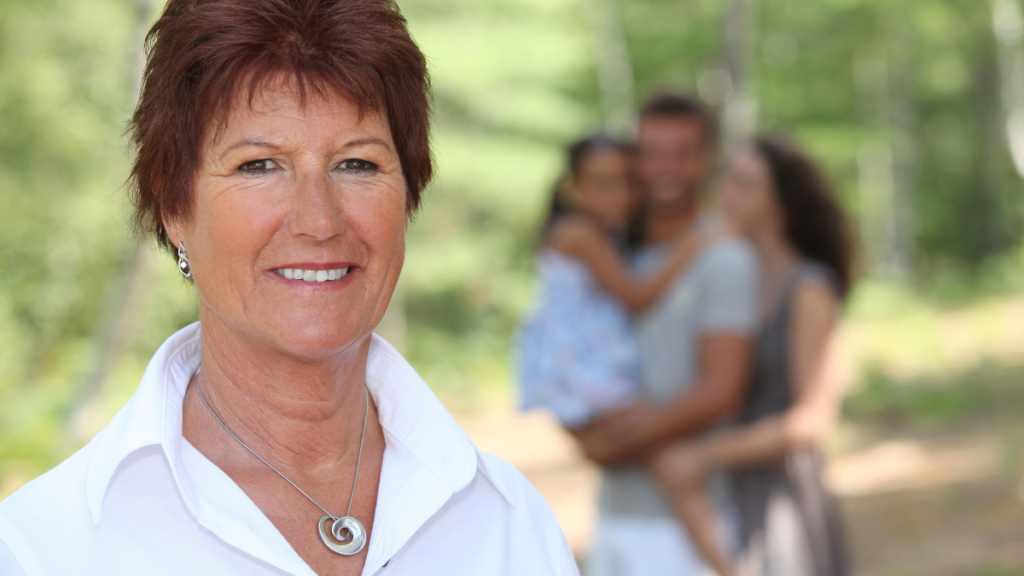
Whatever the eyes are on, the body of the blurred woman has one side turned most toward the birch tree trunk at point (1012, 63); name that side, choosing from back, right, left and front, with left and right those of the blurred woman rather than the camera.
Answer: right

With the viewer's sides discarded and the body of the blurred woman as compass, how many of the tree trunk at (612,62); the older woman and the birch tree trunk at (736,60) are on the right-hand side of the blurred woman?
2

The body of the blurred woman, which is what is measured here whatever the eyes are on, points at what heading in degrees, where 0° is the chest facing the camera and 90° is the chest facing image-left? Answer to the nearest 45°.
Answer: approximately 90°

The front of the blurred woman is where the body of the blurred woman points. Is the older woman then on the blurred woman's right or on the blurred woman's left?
on the blurred woman's left

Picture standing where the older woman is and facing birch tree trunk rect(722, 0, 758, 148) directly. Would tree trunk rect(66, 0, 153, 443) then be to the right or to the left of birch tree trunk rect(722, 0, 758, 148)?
left

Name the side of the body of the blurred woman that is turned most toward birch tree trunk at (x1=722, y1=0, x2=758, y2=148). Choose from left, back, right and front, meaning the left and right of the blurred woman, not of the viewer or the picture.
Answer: right

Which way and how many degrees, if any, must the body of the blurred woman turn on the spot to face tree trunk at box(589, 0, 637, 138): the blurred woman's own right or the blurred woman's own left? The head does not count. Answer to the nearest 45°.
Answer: approximately 90° to the blurred woman's own right

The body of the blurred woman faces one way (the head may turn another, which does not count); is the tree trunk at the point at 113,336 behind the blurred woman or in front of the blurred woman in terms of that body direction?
in front
